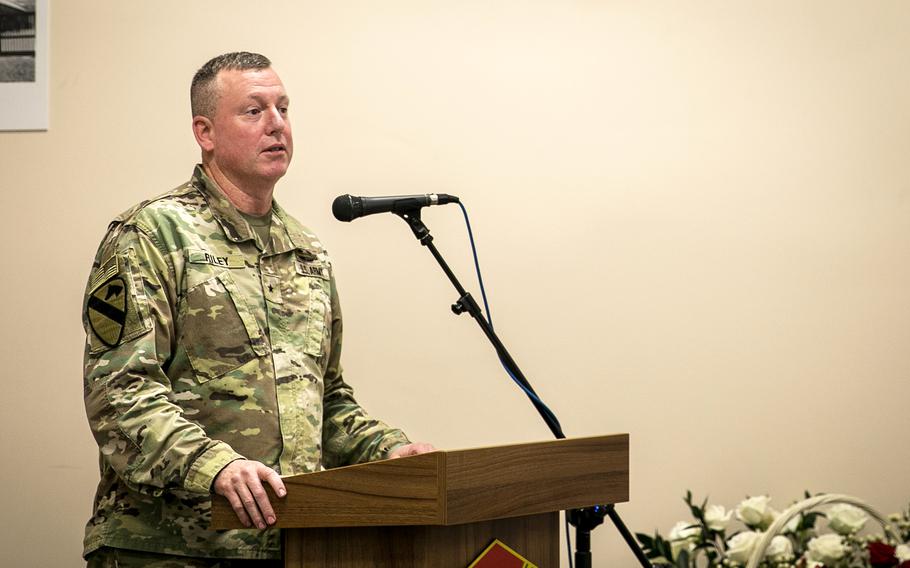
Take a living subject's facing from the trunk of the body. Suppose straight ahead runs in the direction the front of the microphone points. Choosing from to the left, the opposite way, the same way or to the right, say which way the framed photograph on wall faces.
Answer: to the left

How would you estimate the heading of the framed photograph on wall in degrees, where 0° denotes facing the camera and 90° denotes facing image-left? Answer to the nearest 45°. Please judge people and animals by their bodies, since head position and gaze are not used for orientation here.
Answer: approximately 0°

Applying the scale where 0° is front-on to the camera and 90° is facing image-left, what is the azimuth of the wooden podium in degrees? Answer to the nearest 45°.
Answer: approximately 315°

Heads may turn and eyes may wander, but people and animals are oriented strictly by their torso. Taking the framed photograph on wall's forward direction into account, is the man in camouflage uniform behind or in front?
in front

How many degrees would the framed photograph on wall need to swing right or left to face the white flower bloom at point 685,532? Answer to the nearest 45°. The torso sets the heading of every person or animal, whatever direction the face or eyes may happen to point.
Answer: approximately 45° to its left

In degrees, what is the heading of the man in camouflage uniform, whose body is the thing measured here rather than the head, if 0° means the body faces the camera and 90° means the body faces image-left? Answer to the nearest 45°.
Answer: approximately 315°

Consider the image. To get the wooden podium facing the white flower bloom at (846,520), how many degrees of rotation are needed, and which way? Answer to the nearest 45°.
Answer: approximately 90° to its left

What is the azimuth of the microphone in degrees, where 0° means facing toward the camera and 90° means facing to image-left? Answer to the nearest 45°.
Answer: approximately 90°

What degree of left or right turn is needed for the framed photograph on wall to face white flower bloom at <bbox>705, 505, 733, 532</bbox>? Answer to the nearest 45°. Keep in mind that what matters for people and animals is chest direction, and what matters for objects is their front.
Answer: approximately 45° to its left
